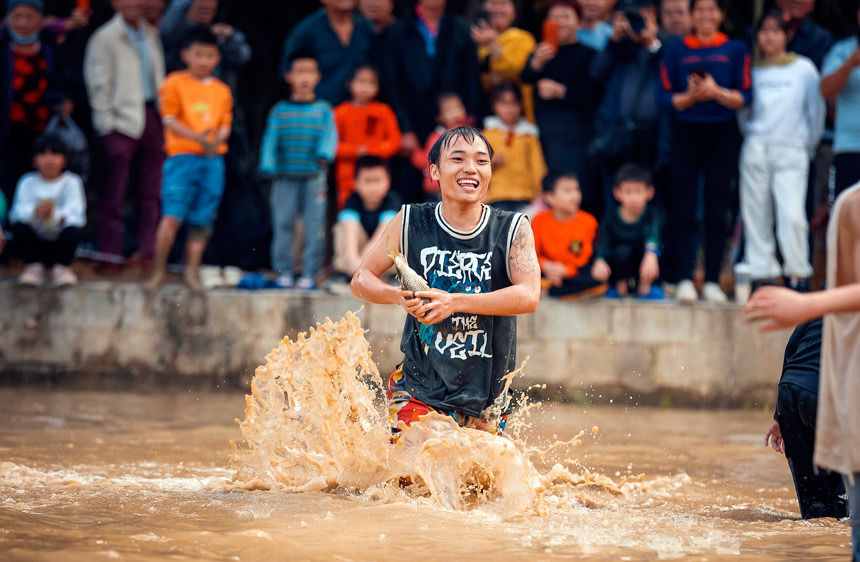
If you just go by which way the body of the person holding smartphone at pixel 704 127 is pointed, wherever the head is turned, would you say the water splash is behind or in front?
in front

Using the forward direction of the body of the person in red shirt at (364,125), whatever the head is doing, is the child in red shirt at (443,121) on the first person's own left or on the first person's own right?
on the first person's own left

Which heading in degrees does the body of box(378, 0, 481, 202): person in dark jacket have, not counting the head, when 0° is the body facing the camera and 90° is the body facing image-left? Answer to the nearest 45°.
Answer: approximately 0°

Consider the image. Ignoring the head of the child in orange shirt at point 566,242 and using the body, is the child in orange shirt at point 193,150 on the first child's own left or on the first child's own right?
on the first child's own right

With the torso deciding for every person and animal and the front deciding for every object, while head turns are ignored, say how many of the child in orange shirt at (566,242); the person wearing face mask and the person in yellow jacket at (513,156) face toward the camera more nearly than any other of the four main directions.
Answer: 3

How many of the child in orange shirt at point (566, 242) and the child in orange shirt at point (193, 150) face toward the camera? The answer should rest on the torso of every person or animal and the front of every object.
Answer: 2

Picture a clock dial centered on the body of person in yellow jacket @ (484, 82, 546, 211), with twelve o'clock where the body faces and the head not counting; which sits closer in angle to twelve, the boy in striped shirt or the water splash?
the water splash

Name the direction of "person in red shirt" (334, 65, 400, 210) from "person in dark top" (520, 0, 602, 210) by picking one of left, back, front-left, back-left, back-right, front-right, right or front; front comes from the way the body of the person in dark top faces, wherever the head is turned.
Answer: front-right

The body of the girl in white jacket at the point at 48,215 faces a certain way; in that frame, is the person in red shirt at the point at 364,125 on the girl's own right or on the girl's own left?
on the girl's own left

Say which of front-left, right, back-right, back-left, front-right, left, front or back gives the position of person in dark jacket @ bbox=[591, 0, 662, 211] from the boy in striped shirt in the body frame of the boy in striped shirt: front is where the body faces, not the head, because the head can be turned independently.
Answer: left

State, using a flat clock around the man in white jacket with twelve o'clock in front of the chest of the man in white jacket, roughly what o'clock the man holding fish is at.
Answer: The man holding fish is roughly at 1 o'clock from the man in white jacket.

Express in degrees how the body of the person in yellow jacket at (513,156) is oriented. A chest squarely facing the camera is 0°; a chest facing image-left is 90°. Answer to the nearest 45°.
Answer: approximately 0°
